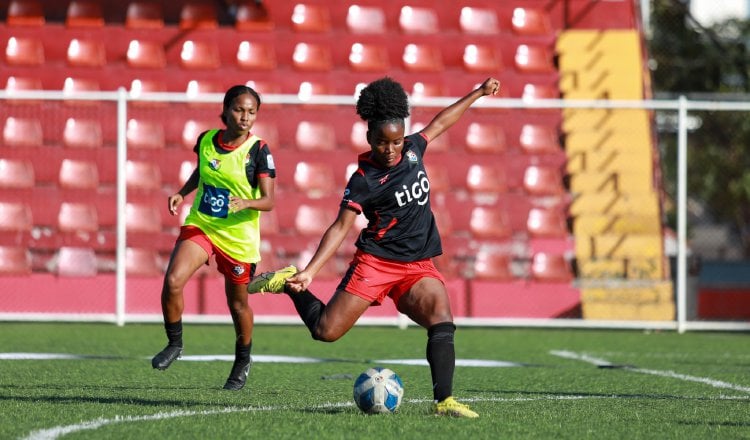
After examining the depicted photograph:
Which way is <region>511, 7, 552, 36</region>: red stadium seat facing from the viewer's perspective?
toward the camera

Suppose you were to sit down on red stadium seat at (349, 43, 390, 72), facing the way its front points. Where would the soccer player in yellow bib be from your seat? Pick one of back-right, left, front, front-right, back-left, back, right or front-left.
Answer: front

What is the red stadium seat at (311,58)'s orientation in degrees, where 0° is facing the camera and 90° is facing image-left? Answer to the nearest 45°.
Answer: approximately 0°

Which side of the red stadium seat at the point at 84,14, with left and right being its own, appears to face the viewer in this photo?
front

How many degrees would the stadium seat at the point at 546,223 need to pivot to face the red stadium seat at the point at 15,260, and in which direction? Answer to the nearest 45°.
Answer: approximately 90° to its right

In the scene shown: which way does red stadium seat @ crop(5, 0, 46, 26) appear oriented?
toward the camera

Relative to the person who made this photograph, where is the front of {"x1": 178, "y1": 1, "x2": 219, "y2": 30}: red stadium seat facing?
facing the viewer

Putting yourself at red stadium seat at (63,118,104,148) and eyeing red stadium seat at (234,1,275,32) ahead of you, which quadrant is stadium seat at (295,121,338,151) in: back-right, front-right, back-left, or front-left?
front-right

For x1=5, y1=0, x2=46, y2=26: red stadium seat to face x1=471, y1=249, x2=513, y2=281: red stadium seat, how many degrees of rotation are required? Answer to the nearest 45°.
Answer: approximately 45° to its left

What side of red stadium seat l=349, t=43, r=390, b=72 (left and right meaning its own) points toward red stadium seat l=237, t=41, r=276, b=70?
right

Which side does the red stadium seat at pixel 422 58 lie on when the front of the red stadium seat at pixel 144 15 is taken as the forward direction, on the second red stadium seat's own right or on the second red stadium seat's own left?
on the second red stadium seat's own left

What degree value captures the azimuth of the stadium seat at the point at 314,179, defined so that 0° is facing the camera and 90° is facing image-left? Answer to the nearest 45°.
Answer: approximately 0°

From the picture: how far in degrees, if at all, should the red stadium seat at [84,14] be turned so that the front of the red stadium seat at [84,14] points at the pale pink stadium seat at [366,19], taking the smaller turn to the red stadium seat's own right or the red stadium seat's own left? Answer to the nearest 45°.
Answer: approximately 90° to the red stadium seat's own left
